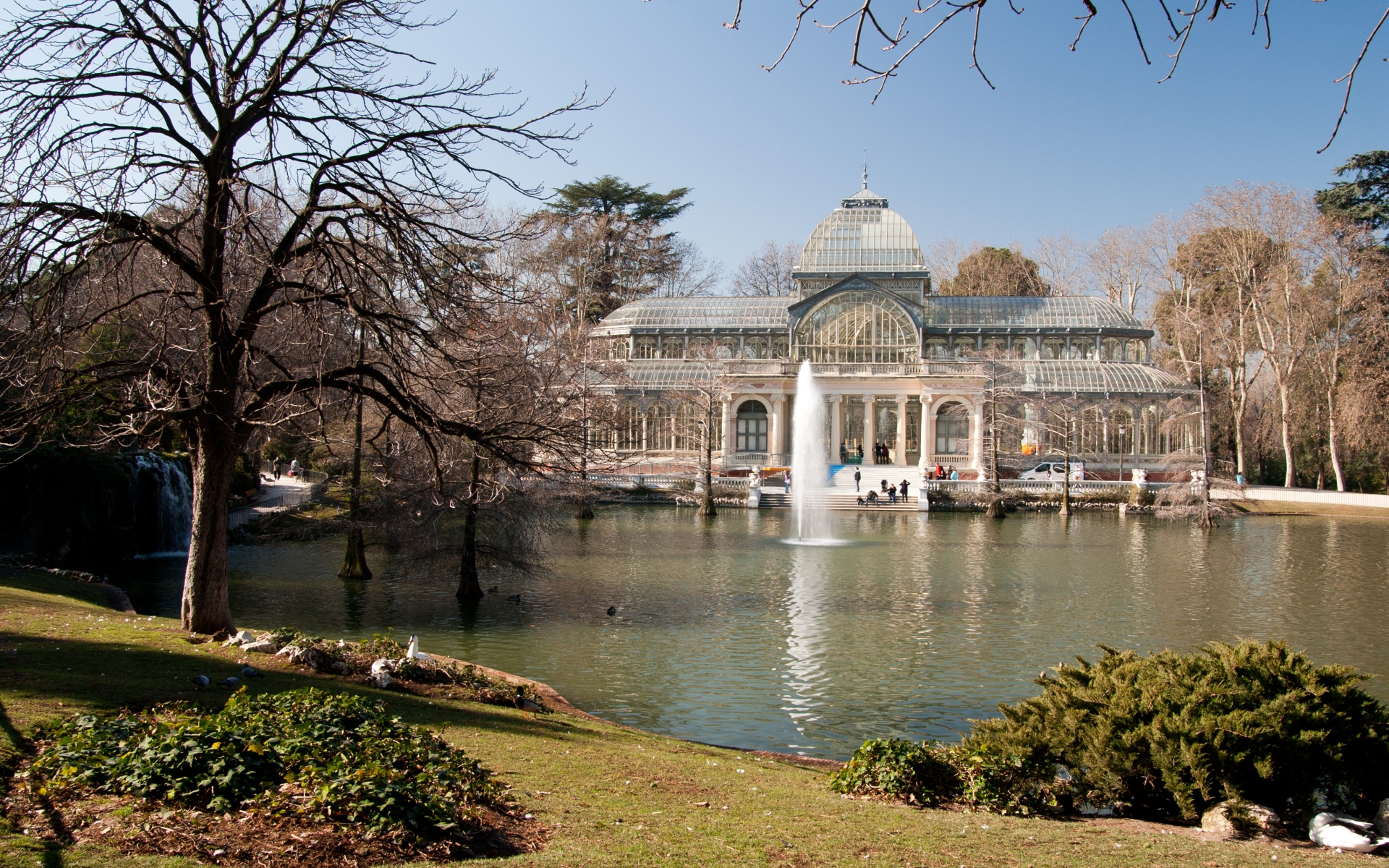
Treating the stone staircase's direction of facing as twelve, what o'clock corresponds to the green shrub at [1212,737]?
The green shrub is roughly at 12 o'clock from the stone staircase.

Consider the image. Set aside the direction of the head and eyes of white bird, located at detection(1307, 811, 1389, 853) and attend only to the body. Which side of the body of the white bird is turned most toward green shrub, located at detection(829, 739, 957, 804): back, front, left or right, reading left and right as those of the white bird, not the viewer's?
front

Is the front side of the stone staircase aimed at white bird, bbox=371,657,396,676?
yes

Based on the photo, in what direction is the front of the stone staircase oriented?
toward the camera

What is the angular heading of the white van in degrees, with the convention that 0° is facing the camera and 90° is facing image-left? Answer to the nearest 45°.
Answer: approximately 90°

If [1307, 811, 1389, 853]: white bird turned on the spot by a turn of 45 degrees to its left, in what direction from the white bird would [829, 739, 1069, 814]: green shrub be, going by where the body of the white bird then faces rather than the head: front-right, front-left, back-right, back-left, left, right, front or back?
front-right

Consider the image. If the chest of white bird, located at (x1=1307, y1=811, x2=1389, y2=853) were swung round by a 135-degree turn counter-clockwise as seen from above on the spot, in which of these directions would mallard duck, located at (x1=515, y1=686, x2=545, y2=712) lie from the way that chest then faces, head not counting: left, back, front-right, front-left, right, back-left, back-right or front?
back-right

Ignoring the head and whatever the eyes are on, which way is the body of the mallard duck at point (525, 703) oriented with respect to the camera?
to the viewer's left

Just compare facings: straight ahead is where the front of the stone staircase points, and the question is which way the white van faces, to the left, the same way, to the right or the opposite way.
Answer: to the right

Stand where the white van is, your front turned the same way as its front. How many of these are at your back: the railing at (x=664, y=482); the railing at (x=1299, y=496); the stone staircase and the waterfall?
1

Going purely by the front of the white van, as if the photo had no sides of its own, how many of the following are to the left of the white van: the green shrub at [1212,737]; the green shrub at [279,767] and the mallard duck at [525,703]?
3

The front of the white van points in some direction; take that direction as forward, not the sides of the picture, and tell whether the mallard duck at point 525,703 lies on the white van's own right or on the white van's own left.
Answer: on the white van's own left

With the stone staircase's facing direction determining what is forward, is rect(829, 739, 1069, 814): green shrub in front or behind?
in front

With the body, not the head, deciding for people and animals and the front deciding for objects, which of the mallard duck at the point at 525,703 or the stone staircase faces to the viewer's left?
the mallard duck

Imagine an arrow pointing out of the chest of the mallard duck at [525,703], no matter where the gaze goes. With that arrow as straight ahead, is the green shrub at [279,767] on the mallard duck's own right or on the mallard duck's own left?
on the mallard duck's own left

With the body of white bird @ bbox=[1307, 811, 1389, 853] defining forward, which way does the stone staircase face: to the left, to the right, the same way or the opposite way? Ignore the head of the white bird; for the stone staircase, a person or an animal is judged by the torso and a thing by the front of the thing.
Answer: to the left

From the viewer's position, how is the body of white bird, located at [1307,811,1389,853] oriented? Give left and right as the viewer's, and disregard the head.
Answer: facing to the left of the viewer
